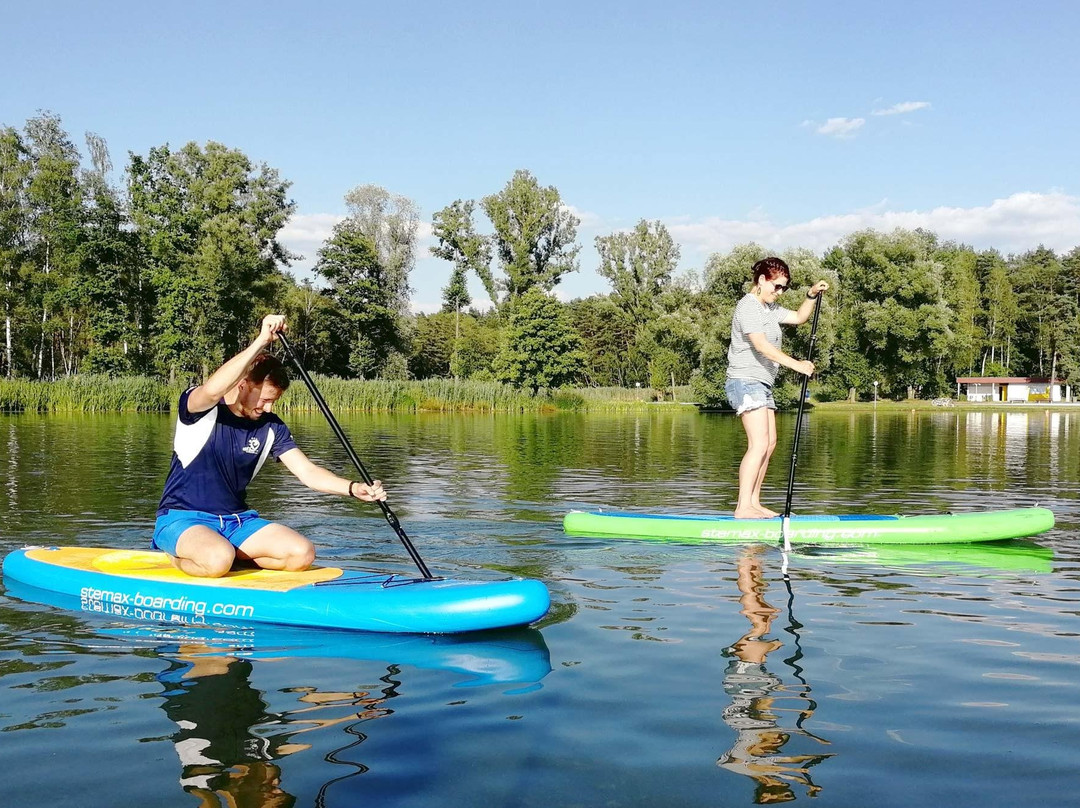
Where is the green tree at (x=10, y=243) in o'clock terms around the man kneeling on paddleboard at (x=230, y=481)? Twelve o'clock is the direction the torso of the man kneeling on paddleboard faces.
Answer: The green tree is roughly at 7 o'clock from the man kneeling on paddleboard.

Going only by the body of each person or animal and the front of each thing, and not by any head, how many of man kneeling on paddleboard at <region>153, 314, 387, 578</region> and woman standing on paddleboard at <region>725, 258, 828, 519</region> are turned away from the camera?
0

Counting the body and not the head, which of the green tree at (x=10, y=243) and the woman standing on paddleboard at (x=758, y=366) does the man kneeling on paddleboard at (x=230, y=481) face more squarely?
the woman standing on paddleboard

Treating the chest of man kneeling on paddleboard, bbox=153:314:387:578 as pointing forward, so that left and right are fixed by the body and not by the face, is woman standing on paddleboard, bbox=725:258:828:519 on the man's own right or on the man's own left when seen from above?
on the man's own left

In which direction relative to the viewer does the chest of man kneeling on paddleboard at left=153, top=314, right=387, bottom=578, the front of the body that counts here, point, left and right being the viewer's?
facing the viewer and to the right of the viewer

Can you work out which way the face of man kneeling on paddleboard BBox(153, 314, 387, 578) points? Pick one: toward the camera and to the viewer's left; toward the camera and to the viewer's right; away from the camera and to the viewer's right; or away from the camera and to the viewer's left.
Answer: toward the camera and to the viewer's right
